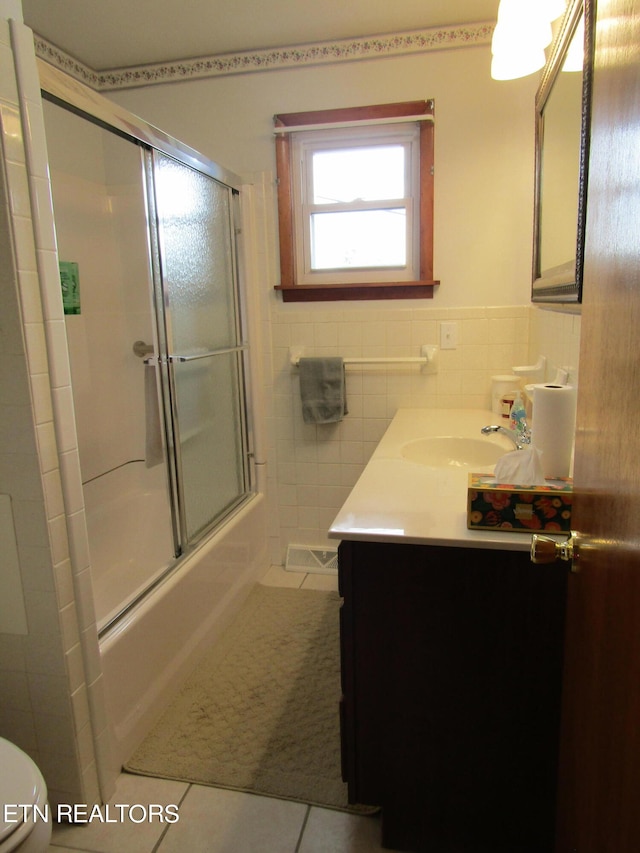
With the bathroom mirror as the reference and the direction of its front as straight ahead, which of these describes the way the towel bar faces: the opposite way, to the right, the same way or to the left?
to the left

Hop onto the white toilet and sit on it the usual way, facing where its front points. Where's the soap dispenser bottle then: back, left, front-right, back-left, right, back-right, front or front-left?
front

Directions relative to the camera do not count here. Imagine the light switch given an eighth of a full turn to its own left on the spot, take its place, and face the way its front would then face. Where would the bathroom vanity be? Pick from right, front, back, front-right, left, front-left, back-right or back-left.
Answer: front-right

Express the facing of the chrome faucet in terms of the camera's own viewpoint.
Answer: facing to the left of the viewer

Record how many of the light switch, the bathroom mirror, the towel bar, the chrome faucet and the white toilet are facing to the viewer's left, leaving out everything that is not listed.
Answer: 2

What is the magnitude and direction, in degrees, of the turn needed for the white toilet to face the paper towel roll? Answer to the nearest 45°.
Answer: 0° — it already faces it

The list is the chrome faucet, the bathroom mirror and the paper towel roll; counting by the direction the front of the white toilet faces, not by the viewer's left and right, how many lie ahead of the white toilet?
3

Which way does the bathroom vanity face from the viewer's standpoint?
to the viewer's left

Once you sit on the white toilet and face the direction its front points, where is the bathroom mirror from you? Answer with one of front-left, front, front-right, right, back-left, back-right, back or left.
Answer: front

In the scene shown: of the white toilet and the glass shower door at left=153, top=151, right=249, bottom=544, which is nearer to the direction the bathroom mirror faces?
the glass shower door

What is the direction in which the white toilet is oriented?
to the viewer's right

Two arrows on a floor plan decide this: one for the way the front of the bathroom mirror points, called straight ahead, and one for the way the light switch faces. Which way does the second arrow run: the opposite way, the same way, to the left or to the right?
to the left

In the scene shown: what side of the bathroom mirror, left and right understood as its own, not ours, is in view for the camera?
left

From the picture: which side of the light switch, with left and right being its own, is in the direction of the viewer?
front
